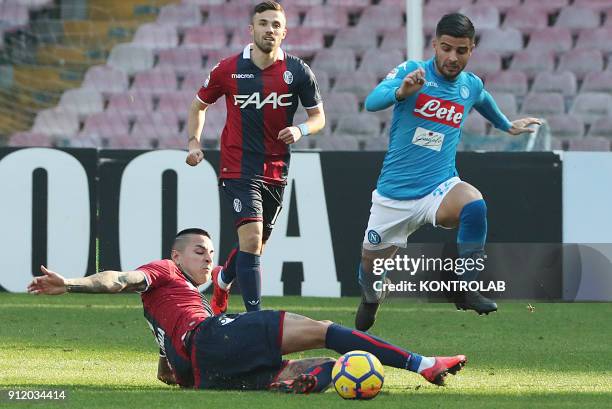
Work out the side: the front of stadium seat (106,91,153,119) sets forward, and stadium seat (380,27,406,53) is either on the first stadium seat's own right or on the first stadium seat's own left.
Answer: on the first stadium seat's own left

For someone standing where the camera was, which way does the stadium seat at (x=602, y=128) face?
facing the viewer

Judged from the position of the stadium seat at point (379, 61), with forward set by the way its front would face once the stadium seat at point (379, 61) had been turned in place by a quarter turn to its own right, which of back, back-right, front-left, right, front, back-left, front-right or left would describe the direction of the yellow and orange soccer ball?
left

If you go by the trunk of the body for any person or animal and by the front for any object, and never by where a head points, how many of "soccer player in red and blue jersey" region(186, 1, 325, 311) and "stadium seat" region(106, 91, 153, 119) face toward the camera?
2

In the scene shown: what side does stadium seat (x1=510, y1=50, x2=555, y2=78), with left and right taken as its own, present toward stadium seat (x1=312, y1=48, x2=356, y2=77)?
right

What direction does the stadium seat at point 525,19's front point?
toward the camera

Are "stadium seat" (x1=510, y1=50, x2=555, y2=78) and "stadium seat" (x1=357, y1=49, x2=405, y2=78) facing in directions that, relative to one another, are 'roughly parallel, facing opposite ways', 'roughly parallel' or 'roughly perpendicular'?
roughly parallel

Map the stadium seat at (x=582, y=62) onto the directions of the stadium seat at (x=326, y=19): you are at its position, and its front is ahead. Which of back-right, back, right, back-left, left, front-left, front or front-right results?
left

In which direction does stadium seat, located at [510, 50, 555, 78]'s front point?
toward the camera

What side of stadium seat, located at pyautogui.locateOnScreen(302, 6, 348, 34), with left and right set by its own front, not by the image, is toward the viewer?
front

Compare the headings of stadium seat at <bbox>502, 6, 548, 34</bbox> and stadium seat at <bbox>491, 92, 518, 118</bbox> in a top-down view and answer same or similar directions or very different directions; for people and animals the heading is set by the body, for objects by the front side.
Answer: same or similar directions

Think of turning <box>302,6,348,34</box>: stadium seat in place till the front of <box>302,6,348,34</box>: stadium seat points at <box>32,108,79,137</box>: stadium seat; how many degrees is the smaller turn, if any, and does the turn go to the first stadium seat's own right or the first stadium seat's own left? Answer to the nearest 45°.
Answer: approximately 90° to the first stadium seat's own right
